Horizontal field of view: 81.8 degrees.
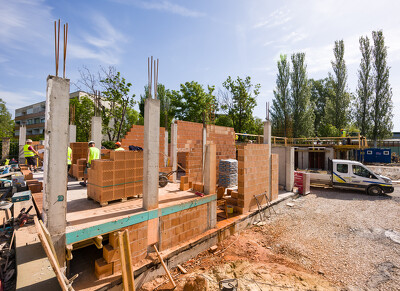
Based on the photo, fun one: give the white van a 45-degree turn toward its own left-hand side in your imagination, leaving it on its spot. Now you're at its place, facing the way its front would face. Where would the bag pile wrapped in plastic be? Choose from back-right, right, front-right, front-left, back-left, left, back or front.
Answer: back

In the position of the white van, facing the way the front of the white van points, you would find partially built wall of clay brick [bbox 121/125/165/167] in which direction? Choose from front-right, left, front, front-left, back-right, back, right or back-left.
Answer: back-right

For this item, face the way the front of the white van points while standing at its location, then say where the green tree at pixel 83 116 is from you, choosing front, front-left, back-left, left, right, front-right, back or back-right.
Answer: back

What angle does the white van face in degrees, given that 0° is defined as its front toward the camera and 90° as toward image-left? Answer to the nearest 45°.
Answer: approximately 270°

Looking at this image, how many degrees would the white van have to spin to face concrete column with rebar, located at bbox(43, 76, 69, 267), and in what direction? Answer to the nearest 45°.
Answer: approximately 90° to its right

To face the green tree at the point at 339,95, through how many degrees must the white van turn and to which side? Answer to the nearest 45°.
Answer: approximately 90° to its left

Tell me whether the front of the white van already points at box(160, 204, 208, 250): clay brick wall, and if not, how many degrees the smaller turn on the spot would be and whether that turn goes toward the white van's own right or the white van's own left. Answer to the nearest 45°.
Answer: approximately 90° to the white van's own right

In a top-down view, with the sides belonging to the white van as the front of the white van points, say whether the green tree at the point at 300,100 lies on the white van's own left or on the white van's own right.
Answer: on the white van's own left

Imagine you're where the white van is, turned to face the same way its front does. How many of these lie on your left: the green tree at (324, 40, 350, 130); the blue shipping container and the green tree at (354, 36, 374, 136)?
3

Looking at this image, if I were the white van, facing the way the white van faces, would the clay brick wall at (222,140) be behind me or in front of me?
behind

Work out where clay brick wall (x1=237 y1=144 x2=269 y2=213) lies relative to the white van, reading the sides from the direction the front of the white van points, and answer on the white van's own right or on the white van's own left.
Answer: on the white van's own right

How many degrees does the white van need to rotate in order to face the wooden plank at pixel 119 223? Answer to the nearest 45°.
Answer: approximately 90° to its right
